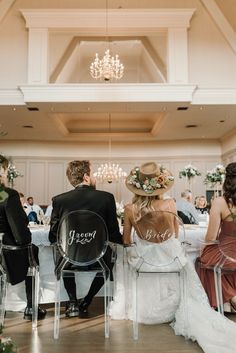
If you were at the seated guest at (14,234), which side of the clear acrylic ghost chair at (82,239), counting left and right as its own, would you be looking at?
left

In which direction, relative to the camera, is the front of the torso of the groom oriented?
away from the camera

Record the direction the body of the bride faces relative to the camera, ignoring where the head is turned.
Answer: away from the camera

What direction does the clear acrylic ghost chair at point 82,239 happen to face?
away from the camera

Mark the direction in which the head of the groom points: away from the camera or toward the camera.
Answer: away from the camera

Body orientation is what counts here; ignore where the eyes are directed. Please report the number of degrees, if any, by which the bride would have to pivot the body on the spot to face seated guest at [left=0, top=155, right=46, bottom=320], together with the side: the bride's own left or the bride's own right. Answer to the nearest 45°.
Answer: approximately 90° to the bride's own left

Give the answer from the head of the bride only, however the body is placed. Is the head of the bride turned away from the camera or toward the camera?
away from the camera

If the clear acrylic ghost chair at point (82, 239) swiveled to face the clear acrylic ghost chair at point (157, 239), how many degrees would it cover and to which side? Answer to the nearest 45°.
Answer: approximately 90° to its right

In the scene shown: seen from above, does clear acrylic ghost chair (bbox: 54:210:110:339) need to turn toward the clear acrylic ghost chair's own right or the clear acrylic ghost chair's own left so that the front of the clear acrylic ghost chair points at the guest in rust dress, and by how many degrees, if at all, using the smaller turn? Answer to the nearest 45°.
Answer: approximately 90° to the clear acrylic ghost chair's own right

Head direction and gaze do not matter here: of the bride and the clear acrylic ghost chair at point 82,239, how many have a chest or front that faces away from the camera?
2

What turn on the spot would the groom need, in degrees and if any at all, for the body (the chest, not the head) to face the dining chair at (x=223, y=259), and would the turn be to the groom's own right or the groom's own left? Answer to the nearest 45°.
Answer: approximately 90° to the groom's own right

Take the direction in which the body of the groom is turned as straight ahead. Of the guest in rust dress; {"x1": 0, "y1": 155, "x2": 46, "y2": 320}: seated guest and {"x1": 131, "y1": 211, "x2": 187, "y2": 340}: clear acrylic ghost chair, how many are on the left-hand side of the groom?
1
